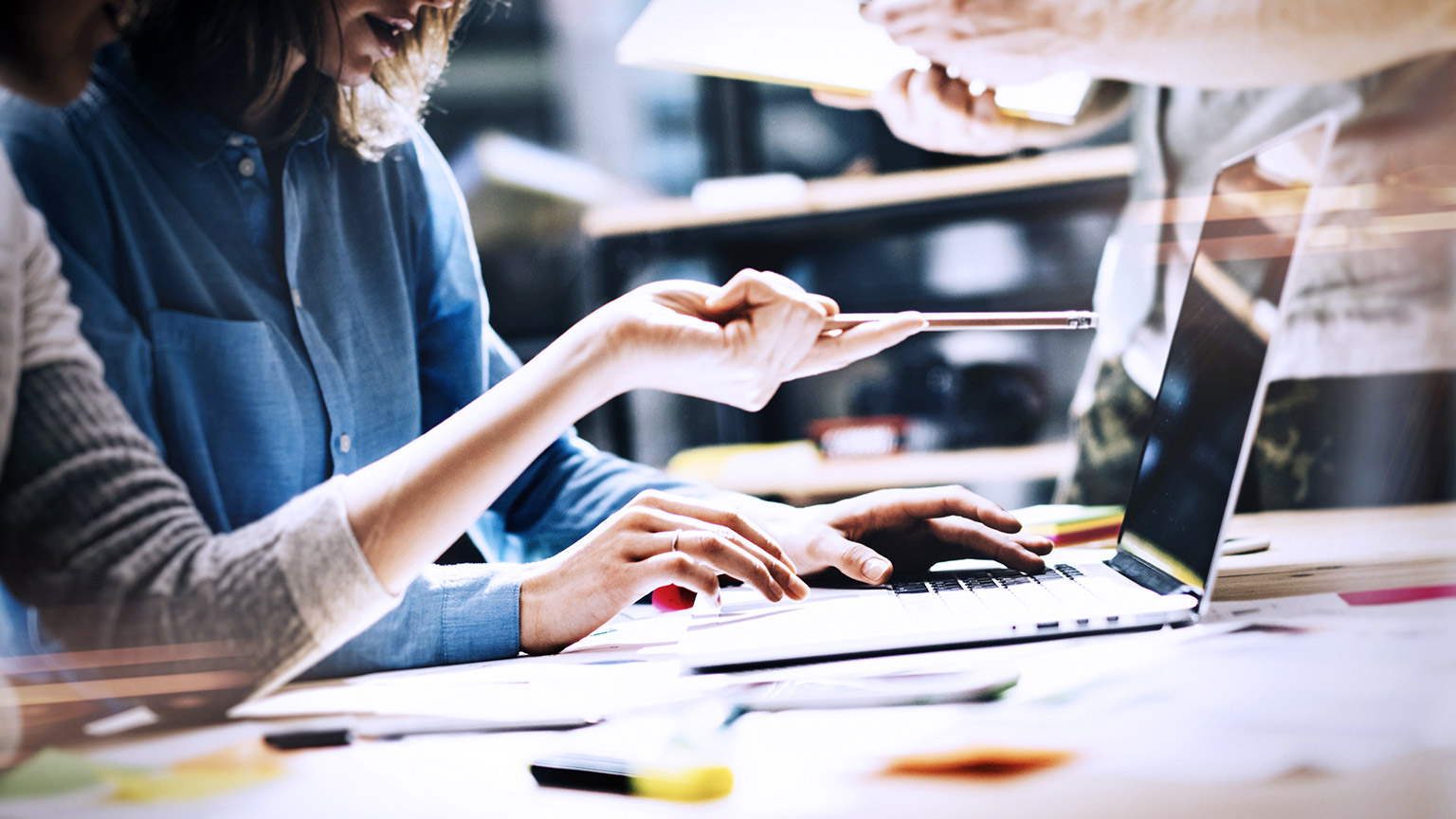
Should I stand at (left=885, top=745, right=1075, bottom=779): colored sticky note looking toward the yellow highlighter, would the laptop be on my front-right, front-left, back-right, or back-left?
back-right

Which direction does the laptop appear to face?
to the viewer's left
